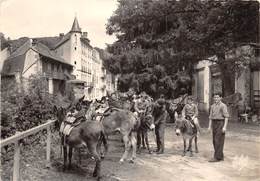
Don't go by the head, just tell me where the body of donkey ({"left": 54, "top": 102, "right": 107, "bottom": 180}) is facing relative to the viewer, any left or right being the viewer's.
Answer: facing away from the viewer and to the left of the viewer

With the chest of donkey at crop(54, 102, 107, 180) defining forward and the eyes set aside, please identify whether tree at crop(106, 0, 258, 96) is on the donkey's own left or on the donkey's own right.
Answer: on the donkey's own right

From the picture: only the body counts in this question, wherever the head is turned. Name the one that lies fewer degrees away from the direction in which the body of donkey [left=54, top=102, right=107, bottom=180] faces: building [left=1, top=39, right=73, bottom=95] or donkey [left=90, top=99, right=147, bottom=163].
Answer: the building

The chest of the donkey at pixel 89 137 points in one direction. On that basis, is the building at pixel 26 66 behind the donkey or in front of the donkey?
in front

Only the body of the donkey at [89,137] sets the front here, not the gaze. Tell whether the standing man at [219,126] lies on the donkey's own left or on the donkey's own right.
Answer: on the donkey's own right

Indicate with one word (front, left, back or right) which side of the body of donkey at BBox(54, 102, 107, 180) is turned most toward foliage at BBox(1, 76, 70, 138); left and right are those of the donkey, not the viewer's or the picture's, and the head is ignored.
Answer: front

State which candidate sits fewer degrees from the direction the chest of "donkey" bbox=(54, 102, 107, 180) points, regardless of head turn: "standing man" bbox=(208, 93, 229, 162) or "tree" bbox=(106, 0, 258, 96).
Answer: the tree

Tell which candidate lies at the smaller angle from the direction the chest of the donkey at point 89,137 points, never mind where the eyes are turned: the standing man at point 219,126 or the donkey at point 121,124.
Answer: the donkey
